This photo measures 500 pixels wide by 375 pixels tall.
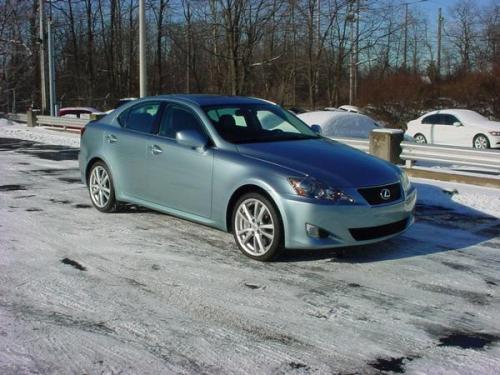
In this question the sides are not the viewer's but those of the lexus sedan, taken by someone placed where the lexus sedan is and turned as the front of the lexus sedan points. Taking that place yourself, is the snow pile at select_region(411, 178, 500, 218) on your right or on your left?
on your left

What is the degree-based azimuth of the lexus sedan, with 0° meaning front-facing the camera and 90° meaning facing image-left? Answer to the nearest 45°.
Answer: approximately 315°

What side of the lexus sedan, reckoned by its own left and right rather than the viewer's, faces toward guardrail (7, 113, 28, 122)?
back

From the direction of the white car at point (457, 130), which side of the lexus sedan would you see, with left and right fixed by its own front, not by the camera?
left

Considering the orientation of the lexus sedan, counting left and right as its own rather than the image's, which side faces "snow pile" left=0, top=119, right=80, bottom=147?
back
